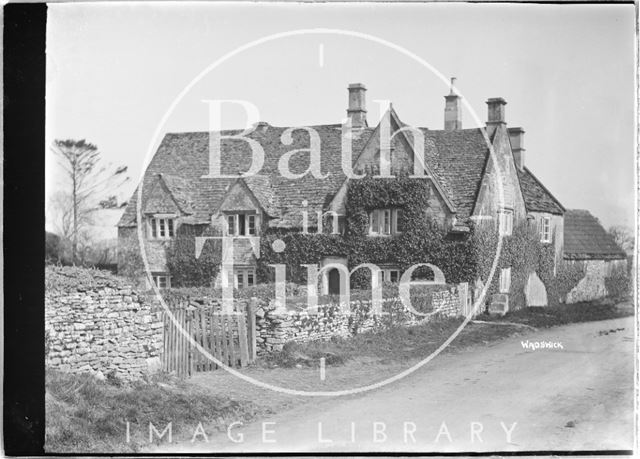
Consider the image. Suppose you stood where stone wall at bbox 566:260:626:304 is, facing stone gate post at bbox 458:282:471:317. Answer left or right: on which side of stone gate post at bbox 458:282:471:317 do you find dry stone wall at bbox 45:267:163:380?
left

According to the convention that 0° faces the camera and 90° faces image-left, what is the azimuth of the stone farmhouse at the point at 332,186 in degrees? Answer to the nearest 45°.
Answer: approximately 0°

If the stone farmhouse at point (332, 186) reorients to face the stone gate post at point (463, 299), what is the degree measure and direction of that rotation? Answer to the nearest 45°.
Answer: approximately 90° to its left

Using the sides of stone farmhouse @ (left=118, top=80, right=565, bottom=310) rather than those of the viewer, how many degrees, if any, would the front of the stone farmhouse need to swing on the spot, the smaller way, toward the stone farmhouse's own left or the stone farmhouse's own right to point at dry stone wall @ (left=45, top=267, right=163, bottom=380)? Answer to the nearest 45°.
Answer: approximately 45° to the stone farmhouse's own right

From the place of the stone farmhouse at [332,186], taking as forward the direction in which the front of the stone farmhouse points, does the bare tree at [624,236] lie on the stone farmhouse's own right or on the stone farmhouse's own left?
on the stone farmhouse's own left

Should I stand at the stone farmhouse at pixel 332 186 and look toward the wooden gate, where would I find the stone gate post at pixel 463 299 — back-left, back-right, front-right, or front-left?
front-left
